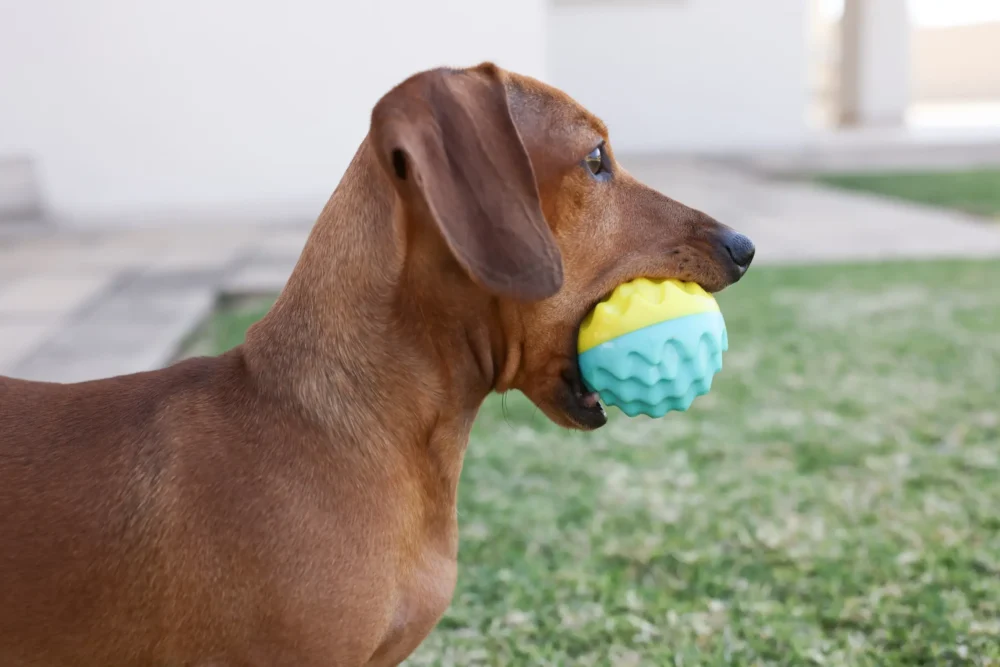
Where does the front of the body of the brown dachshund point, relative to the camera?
to the viewer's right

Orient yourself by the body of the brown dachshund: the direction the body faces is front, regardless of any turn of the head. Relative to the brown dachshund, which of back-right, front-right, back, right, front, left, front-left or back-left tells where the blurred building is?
left
